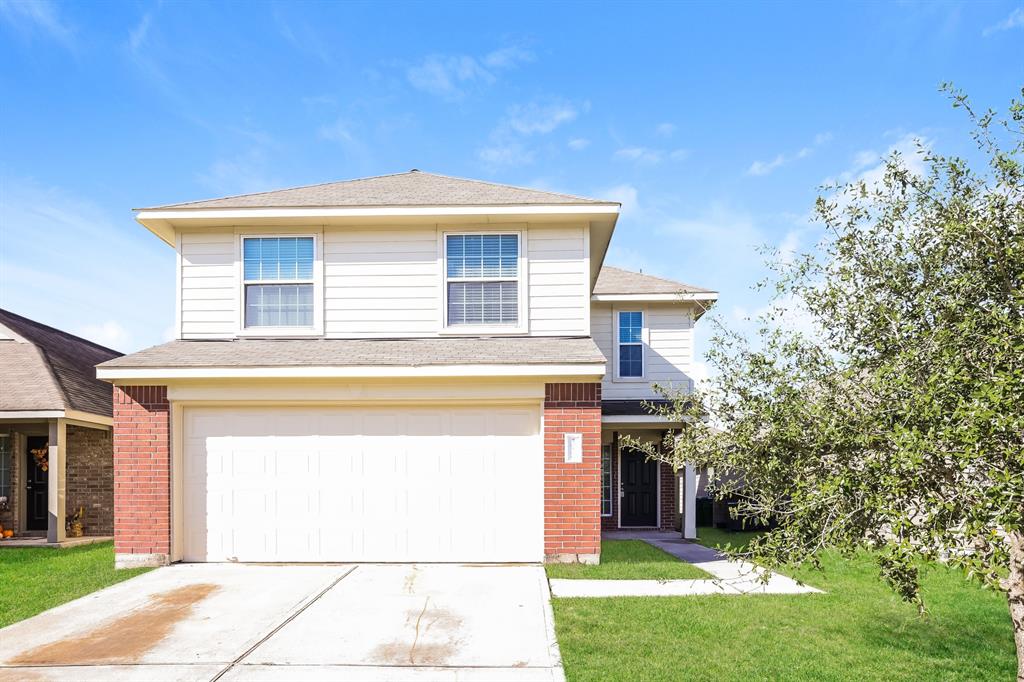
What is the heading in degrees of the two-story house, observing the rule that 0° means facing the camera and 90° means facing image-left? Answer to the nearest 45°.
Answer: approximately 0°

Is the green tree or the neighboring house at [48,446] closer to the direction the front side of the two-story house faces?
the green tree

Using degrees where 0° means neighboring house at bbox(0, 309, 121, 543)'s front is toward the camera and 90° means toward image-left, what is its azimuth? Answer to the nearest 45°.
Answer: approximately 0°

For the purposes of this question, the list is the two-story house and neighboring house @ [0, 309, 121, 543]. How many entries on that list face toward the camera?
2

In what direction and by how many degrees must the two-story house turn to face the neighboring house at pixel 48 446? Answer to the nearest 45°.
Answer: approximately 135° to its right
